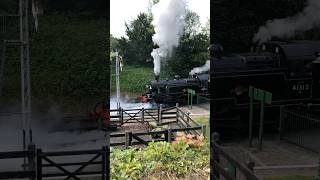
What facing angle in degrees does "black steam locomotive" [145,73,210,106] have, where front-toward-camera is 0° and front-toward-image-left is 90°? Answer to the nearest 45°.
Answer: approximately 45°
